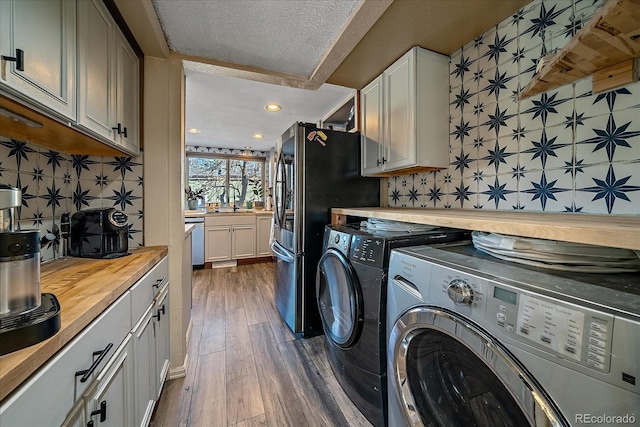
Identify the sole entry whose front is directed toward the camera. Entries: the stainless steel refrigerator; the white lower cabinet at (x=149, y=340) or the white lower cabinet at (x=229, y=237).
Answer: the white lower cabinet at (x=229, y=237)

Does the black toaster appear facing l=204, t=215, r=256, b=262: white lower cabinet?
no

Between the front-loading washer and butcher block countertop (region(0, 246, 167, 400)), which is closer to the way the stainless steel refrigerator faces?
the butcher block countertop

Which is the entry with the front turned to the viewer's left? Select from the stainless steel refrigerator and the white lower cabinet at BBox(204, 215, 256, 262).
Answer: the stainless steel refrigerator

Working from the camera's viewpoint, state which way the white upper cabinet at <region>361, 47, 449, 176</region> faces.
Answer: facing the viewer and to the left of the viewer

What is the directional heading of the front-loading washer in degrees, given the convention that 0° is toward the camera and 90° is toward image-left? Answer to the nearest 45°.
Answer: approximately 45°

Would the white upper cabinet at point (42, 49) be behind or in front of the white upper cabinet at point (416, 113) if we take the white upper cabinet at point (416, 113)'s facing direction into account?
in front

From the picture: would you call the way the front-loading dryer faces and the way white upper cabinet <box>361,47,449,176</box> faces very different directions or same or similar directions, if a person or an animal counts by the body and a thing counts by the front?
same or similar directions

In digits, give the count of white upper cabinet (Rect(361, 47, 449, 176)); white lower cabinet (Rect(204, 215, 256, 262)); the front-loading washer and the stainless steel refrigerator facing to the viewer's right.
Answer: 0

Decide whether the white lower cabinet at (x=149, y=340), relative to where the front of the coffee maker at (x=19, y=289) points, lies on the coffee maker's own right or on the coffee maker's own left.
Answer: on the coffee maker's own left

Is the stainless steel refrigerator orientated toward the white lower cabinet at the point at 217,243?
no

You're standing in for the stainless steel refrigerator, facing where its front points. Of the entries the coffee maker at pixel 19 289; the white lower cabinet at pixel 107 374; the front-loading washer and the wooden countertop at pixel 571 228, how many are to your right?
0

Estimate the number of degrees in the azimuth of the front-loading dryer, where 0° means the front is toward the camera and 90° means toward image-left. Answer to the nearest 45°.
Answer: approximately 45°

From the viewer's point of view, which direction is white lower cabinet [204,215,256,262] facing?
toward the camera

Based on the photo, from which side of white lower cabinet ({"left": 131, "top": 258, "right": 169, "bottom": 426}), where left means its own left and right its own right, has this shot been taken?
right

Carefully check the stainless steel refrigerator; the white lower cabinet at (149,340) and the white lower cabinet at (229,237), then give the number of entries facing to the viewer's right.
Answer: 1

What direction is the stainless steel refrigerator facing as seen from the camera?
to the viewer's left
